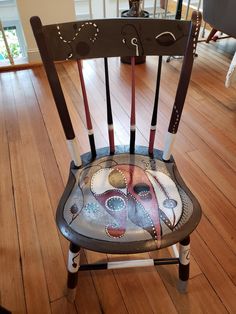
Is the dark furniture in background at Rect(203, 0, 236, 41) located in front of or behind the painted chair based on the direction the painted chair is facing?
behind

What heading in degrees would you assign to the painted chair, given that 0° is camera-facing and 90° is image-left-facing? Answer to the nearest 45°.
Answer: approximately 0°
